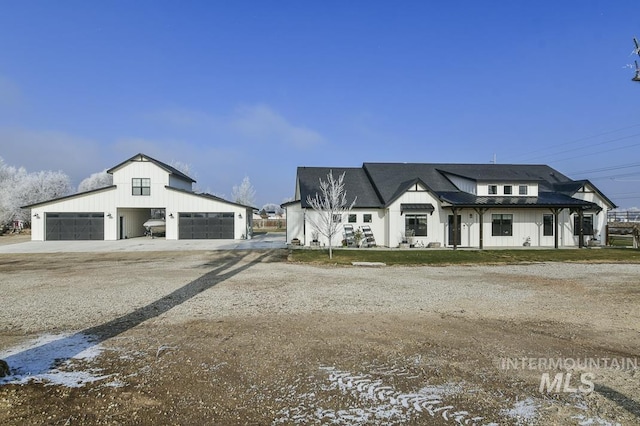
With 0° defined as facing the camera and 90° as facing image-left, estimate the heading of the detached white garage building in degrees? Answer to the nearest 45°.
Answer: approximately 0°

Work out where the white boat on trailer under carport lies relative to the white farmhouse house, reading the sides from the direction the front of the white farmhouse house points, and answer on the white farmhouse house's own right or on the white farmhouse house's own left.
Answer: on the white farmhouse house's own right

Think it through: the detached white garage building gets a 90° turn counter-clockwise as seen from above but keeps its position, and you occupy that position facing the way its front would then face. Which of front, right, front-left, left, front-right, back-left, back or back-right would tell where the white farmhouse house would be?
front-right
